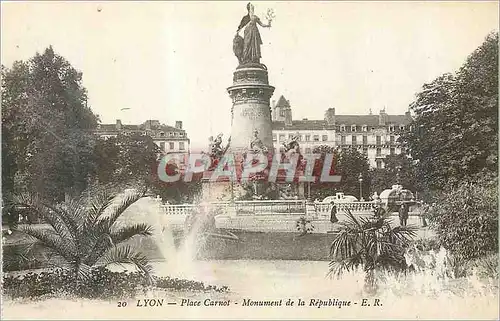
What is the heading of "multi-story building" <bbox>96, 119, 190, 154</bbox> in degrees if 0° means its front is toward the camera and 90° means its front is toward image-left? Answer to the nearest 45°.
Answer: approximately 0°

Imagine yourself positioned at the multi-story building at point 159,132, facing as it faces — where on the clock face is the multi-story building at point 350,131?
the multi-story building at point 350,131 is roughly at 9 o'clock from the multi-story building at point 159,132.

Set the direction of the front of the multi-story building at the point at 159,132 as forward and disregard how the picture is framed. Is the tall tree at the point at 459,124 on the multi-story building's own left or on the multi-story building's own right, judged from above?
on the multi-story building's own left

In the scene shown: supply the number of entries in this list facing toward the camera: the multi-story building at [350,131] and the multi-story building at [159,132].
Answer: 2

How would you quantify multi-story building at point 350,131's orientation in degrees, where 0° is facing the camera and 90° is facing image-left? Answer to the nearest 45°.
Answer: approximately 0°
